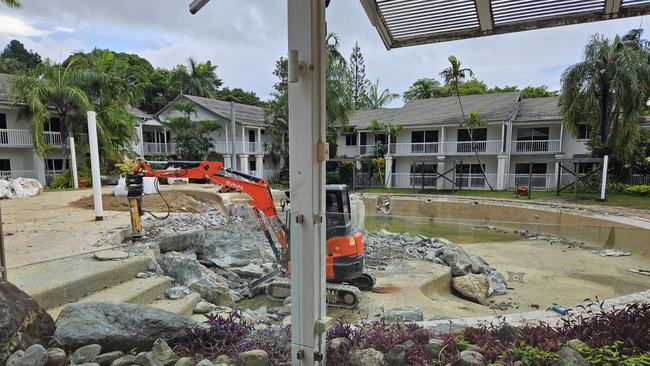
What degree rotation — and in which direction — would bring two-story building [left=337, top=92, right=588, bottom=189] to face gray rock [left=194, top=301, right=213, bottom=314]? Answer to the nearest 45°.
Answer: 0° — it already faces it

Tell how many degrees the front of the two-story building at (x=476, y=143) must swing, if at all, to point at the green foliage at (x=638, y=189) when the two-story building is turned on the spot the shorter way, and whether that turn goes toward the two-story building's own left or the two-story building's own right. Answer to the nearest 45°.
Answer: approximately 45° to the two-story building's own left

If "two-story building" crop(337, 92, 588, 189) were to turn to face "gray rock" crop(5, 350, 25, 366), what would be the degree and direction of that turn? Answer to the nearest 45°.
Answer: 0° — it already faces it

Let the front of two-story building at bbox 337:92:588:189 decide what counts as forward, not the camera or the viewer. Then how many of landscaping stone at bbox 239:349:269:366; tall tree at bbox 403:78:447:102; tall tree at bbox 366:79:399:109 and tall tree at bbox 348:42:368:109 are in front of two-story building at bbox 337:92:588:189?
1

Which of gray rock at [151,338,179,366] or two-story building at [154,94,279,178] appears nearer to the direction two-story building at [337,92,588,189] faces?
the gray rock

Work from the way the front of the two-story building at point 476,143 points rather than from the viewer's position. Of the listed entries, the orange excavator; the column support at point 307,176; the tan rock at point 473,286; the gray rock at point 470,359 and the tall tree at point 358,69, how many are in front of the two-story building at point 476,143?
4

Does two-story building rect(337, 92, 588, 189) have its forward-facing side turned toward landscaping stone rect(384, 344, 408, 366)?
yes

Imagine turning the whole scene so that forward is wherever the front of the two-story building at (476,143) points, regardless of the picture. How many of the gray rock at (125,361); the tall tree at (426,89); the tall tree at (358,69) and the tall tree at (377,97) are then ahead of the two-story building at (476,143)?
1

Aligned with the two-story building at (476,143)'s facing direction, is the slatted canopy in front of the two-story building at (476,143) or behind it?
in front

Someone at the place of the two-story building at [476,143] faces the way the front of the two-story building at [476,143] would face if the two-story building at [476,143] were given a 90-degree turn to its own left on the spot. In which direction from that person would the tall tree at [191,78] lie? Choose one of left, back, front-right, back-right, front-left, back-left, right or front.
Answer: back

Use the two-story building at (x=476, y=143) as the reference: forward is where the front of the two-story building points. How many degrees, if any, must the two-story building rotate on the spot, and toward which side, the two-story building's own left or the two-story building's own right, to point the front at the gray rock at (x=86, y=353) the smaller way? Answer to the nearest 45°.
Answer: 0° — it already faces it

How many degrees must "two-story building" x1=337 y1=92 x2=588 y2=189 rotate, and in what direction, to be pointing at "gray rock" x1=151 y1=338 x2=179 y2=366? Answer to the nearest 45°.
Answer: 0° — it already faces it

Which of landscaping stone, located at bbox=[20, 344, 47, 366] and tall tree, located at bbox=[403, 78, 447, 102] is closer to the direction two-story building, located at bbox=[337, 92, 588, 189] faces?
the landscaping stone

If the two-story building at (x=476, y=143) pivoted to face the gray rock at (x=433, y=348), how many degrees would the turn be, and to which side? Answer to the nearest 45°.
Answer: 0° — it already faces it

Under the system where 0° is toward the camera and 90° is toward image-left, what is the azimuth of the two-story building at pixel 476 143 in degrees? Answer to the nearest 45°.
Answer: approximately 0°

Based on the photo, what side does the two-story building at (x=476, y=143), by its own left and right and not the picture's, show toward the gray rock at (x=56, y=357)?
front

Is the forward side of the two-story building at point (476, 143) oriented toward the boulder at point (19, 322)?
yes

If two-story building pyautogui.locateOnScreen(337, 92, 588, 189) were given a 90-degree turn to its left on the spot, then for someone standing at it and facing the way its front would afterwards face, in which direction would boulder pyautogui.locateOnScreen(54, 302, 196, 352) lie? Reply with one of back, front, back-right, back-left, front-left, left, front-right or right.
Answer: right

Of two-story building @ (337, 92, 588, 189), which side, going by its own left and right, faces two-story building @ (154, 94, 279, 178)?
right
